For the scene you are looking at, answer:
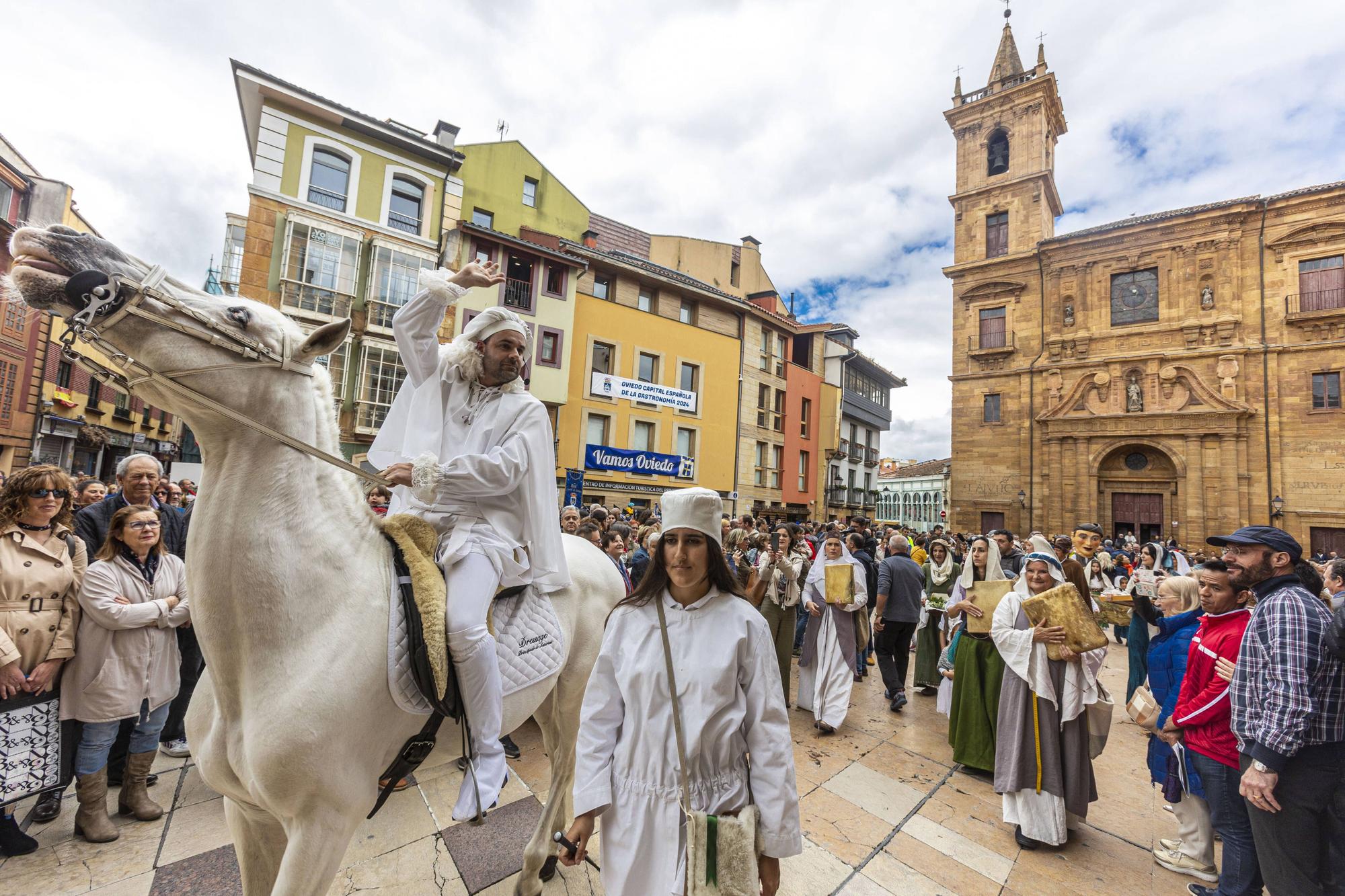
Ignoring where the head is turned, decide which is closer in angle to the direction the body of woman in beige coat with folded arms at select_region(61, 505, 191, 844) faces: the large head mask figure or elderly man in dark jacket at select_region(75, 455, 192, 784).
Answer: the large head mask figure

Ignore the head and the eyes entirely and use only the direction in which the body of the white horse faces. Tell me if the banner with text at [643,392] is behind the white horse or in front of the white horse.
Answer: behind

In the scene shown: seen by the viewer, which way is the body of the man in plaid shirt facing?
to the viewer's left

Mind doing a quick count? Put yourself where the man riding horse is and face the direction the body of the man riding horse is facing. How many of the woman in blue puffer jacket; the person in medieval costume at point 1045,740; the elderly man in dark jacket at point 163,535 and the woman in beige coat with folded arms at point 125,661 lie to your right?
2

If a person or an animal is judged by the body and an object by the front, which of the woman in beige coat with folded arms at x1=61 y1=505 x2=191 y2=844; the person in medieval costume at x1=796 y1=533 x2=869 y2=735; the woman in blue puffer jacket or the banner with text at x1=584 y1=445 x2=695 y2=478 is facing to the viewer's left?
the woman in blue puffer jacket

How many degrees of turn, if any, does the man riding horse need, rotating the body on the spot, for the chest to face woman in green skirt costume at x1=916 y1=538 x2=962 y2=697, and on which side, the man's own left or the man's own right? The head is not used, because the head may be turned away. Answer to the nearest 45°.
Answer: approximately 180°

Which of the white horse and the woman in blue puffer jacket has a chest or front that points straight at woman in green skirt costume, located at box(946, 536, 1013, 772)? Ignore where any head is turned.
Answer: the woman in blue puffer jacket

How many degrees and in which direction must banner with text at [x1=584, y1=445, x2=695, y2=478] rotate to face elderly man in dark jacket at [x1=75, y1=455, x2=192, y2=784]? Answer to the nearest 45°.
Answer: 0° — it already faces them

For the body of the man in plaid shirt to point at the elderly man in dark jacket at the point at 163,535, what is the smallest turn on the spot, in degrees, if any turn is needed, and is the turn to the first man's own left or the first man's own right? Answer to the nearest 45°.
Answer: approximately 45° to the first man's own left

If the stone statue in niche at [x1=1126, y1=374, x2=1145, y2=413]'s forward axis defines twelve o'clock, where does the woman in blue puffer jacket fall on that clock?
The woman in blue puffer jacket is roughly at 12 o'clock from the stone statue in niche.
